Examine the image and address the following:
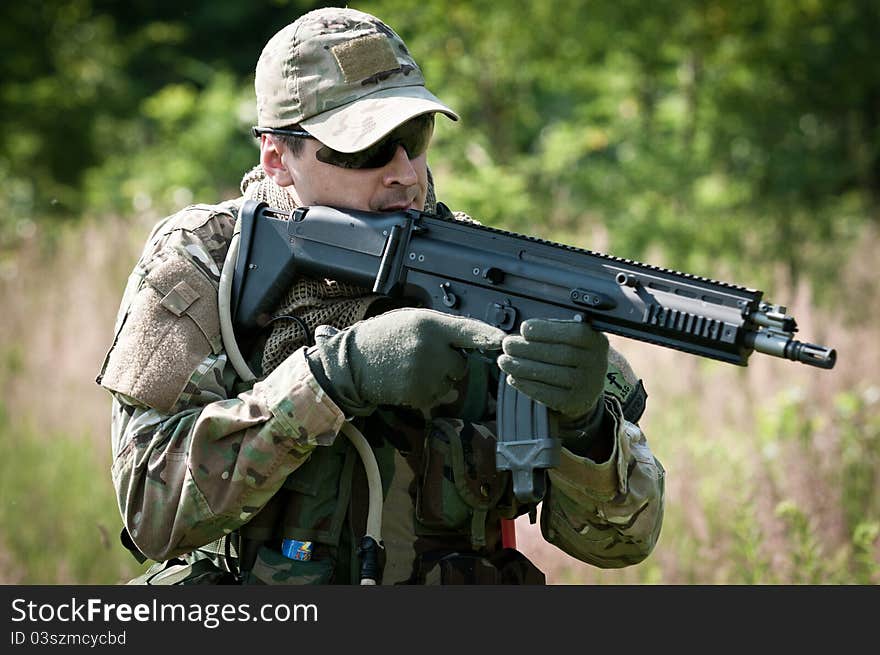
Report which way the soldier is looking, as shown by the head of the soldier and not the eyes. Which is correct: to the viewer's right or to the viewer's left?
to the viewer's right

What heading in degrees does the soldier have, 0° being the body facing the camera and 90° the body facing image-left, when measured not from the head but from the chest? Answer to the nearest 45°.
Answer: approximately 315°
